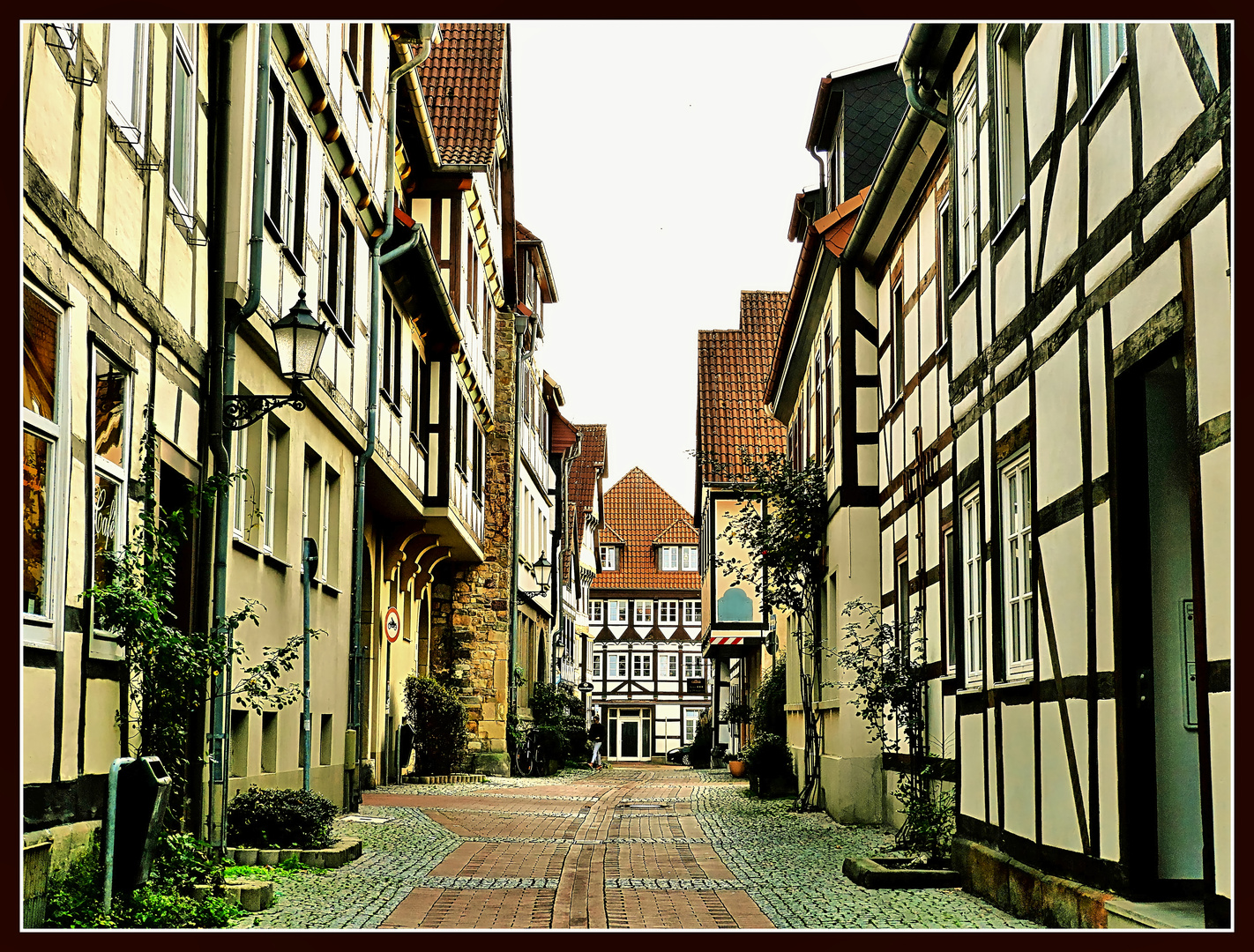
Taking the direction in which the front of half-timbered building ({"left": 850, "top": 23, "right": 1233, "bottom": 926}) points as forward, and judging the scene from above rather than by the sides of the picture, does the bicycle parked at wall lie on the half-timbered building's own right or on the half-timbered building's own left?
on the half-timbered building's own right

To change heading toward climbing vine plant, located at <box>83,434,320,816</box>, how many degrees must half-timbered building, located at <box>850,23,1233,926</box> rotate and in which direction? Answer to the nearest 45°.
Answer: approximately 45° to its right

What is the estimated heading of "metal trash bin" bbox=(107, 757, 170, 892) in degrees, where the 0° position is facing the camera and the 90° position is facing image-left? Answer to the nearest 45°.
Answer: approximately 315°

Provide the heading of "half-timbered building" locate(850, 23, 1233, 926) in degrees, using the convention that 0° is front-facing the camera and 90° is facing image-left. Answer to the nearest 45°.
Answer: approximately 45°

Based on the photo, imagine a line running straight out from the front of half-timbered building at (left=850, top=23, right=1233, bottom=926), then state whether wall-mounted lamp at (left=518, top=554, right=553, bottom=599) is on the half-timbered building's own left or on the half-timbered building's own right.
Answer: on the half-timbered building's own right

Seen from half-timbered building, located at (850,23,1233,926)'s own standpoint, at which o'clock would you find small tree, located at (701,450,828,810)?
The small tree is roughly at 4 o'clock from the half-timbered building.
